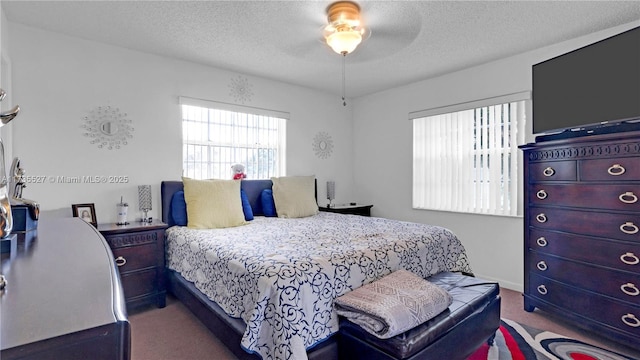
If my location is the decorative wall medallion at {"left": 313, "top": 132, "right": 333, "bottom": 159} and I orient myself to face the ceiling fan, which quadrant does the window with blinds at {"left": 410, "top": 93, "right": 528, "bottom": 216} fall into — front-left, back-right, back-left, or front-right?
front-left

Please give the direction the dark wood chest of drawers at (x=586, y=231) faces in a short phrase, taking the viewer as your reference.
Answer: facing the viewer and to the left of the viewer

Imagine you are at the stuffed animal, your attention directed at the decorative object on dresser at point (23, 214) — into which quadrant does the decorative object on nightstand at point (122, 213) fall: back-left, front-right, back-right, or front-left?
front-right

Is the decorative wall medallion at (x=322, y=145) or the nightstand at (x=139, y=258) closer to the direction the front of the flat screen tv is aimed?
the nightstand

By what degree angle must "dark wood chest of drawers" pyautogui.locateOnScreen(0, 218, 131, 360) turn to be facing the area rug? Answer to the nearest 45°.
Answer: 0° — it already faces it

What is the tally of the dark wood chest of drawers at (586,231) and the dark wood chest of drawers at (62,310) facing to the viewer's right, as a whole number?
1

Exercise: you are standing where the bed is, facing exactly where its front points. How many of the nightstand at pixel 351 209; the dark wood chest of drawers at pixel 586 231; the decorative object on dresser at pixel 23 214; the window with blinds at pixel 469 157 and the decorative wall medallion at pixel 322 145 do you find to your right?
1

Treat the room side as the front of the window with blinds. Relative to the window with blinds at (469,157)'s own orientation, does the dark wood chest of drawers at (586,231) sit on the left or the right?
on its left

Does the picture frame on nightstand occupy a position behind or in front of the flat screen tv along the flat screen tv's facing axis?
in front

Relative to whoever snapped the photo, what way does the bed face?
facing the viewer and to the right of the viewer

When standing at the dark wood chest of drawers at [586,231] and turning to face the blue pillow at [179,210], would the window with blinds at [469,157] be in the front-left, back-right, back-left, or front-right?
front-right

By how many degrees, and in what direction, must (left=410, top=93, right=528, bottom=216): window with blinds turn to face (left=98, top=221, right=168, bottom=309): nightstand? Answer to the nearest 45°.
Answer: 0° — it already faces it

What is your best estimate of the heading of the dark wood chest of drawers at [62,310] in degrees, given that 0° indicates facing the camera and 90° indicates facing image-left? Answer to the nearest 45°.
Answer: approximately 270°

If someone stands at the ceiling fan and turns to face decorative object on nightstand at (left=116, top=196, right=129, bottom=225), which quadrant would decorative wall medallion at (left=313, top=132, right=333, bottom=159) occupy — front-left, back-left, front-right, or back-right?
front-right

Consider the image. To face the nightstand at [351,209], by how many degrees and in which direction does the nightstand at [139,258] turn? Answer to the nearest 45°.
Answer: approximately 45° to its left

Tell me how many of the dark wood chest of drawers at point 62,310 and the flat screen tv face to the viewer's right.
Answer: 1

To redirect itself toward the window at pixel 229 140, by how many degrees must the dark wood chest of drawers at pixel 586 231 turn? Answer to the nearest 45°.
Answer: approximately 45° to its right
